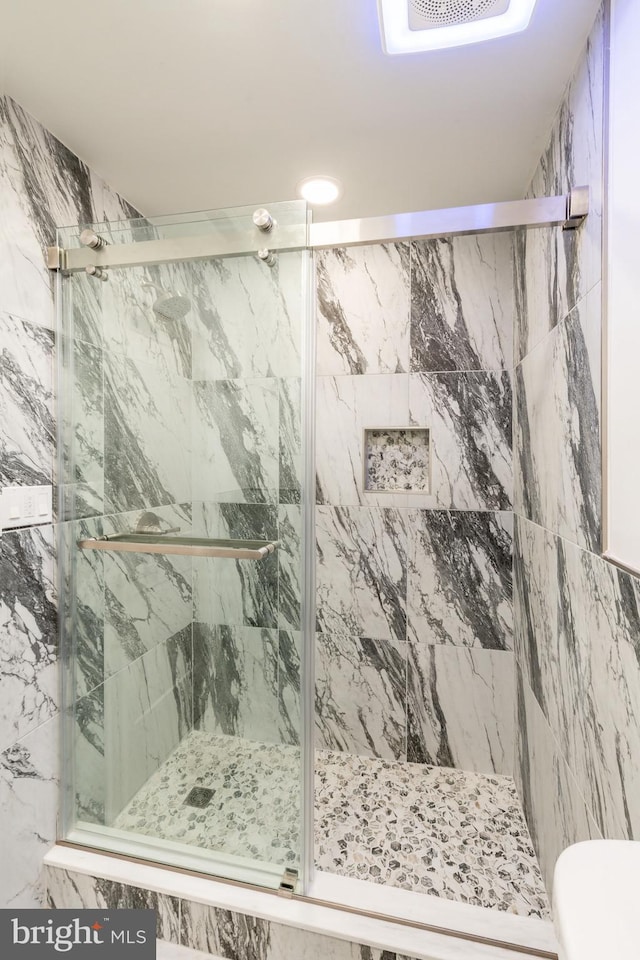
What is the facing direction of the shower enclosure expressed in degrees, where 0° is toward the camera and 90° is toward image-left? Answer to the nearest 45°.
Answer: approximately 0°
